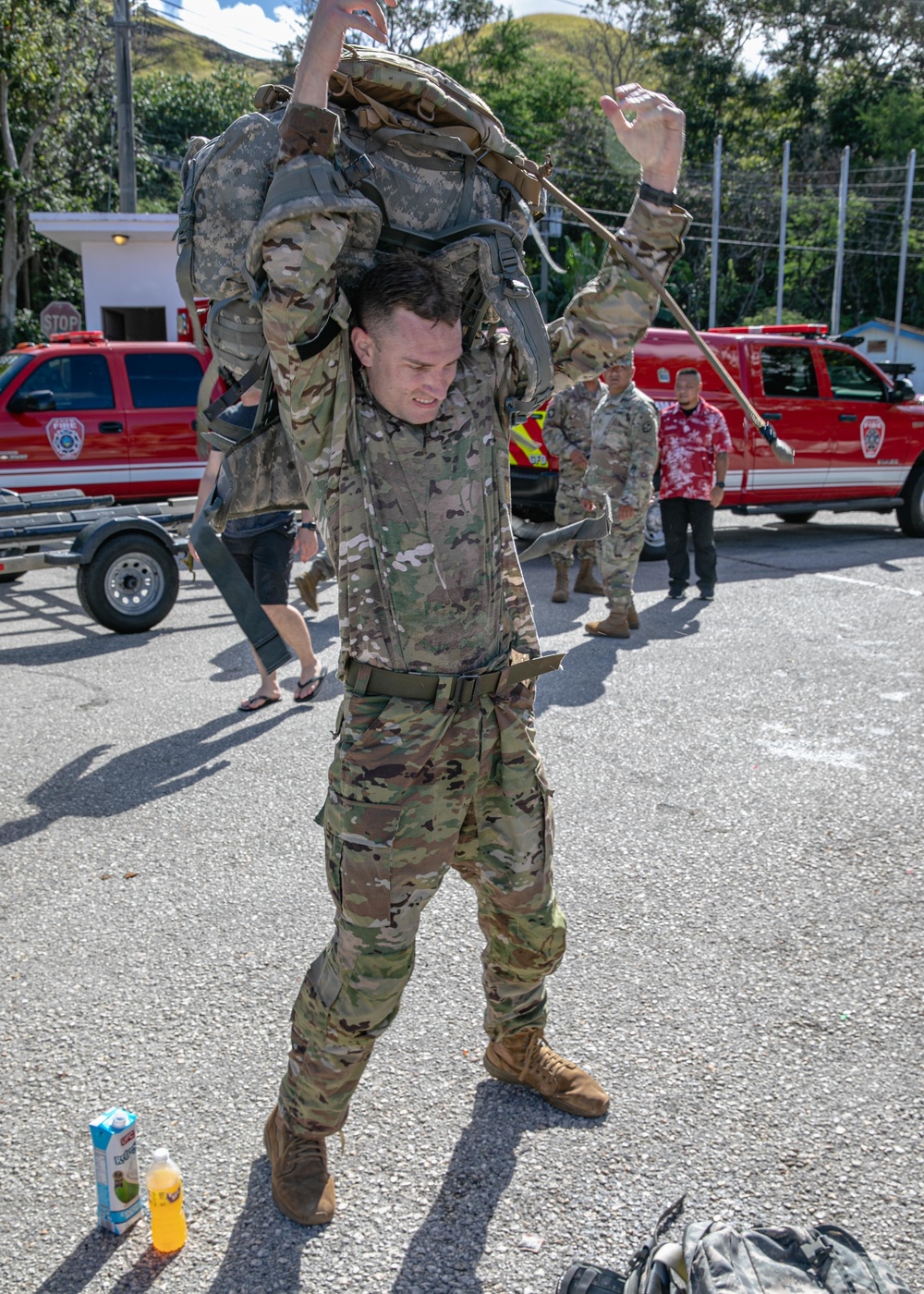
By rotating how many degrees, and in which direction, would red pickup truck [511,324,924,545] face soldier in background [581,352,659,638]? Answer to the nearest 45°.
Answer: approximately 90° to its right

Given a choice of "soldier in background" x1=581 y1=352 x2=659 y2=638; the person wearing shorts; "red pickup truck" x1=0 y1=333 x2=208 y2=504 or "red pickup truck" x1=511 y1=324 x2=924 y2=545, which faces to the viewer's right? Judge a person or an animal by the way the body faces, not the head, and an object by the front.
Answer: "red pickup truck" x1=511 y1=324 x2=924 y2=545

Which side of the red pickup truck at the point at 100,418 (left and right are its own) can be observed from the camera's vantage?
left

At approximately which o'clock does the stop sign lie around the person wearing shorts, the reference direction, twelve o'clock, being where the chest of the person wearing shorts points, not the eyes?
The stop sign is roughly at 4 o'clock from the person wearing shorts.

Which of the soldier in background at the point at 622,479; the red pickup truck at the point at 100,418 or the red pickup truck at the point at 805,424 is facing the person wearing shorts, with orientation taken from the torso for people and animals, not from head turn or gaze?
the soldier in background

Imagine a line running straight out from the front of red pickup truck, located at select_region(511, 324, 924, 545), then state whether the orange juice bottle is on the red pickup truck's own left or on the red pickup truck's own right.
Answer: on the red pickup truck's own right

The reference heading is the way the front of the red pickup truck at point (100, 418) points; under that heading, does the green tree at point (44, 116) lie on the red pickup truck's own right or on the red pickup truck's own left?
on the red pickup truck's own right

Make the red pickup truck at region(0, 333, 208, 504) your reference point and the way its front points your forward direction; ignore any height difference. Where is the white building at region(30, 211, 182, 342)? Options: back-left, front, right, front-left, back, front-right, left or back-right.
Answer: right

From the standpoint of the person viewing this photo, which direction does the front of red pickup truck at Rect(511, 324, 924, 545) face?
facing to the right of the viewer

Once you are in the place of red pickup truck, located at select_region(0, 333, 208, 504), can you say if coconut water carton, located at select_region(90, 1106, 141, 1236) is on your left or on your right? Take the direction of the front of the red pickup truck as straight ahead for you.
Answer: on your left

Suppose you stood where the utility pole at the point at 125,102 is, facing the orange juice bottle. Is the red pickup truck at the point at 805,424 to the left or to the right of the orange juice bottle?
left

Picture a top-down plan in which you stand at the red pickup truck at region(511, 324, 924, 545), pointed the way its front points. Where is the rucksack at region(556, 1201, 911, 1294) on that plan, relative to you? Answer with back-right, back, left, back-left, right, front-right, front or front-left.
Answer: right

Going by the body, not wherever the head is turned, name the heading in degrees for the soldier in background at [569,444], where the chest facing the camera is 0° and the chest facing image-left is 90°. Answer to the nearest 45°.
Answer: approximately 315°

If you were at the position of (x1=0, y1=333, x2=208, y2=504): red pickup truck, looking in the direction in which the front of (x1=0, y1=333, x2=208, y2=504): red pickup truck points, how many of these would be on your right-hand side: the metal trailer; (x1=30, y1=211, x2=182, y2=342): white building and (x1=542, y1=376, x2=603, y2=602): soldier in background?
1

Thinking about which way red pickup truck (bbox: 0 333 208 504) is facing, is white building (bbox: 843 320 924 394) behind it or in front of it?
behind
